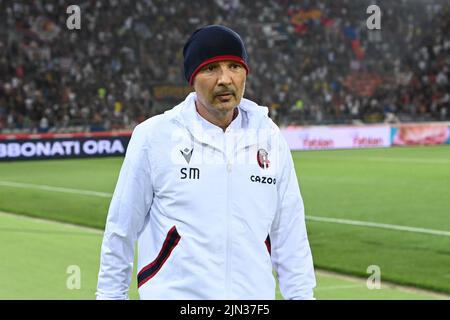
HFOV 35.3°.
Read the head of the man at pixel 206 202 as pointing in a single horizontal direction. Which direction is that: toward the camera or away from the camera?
toward the camera
